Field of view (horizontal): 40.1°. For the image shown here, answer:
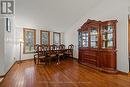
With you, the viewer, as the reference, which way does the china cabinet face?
facing the viewer and to the left of the viewer
